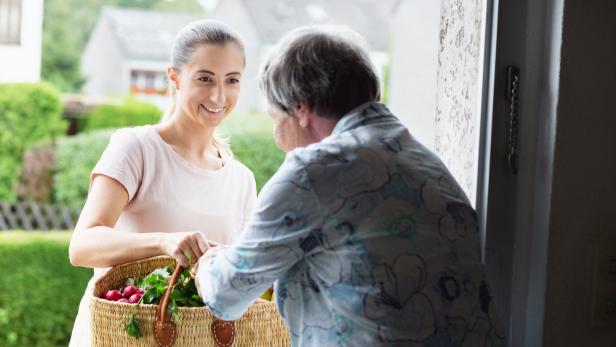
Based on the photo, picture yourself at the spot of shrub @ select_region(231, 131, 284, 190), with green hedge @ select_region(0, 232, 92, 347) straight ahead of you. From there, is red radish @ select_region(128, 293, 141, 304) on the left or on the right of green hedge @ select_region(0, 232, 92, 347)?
left

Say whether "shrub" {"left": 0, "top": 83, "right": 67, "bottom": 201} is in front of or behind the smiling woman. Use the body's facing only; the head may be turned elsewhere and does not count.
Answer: behind

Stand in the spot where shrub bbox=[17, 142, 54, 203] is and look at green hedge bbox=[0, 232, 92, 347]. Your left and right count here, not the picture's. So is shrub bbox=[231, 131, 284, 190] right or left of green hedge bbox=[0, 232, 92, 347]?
left

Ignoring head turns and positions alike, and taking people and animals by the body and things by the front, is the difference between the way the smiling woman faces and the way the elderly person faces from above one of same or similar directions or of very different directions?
very different directions

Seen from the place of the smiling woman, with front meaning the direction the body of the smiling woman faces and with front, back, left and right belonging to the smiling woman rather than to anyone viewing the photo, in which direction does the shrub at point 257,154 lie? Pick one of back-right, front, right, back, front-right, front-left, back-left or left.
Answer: back-left

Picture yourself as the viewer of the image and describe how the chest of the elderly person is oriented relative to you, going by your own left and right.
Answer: facing away from the viewer and to the left of the viewer

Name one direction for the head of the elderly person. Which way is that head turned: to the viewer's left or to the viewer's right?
to the viewer's left

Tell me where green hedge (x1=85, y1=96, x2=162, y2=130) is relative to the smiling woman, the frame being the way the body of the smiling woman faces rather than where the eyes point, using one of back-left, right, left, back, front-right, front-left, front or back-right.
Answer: back-left

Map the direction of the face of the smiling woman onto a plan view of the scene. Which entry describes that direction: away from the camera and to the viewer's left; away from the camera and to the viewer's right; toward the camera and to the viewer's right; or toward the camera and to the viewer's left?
toward the camera and to the viewer's right
